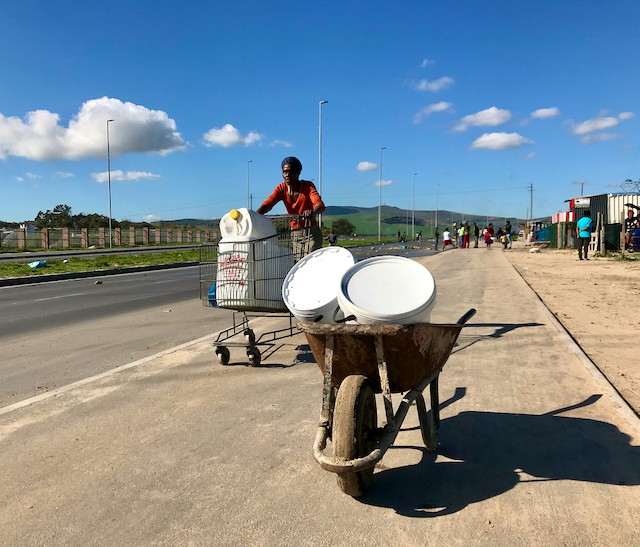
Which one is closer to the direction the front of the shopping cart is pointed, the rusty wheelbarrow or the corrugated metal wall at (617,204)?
the rusty wheelbarrow

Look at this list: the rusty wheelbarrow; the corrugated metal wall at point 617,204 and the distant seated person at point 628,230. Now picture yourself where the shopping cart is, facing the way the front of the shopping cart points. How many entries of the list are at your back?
2

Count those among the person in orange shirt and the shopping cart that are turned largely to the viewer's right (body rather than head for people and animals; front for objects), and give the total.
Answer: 0

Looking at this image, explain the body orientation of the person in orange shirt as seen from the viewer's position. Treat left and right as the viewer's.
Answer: facing the viewer and to the left of the viewer

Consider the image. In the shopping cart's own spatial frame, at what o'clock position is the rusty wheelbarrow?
The rusty wheelbarrow is roughly at 10 o'clock from the shopping cart.

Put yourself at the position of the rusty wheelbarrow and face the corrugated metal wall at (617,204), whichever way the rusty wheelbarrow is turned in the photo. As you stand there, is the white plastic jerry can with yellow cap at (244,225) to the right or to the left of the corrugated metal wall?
left

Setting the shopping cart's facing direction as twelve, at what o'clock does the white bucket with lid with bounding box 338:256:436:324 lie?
The white bucket with lid is roughly at 10 o'clock from the shopping cart.

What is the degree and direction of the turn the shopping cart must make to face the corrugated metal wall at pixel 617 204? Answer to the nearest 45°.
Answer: approximately 180°

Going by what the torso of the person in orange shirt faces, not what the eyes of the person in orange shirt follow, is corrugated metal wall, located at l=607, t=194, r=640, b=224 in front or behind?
behind

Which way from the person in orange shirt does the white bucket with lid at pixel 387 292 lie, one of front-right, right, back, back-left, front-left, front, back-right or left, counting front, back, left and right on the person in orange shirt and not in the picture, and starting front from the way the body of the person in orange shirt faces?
front-left

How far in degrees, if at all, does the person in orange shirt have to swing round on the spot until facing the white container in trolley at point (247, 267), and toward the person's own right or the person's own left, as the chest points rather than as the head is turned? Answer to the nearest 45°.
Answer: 0° — they already face it

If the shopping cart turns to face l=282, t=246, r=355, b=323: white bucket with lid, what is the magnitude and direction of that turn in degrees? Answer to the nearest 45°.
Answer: approximately 45° to its left

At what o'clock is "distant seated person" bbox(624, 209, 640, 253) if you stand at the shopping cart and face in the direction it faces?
The distant seated person is roughly at 6 o'clock from the shopping cart.

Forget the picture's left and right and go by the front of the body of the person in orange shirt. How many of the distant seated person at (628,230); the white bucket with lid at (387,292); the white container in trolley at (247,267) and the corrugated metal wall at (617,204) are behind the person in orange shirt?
2
